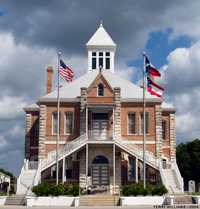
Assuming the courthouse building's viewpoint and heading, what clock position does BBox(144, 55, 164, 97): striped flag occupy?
The striped flag is roughly at 11 o'clock from the courthouse building.

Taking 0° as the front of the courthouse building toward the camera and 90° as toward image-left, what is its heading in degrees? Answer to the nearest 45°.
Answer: approximately 0°

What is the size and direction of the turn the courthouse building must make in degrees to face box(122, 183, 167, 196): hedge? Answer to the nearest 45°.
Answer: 0° — it already faces it

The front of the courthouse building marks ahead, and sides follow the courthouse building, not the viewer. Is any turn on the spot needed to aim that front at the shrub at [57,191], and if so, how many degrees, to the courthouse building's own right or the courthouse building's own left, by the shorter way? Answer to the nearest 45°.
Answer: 0° — it already faces it
